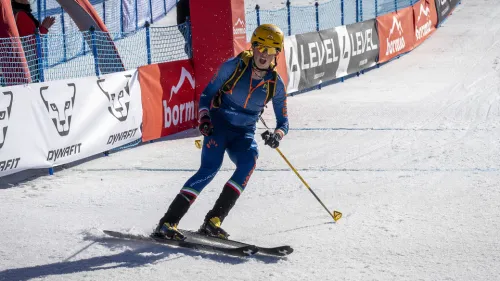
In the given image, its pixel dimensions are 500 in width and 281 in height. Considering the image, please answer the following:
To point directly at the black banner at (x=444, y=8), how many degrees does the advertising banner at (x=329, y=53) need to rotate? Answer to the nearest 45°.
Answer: approximately 135° to its left

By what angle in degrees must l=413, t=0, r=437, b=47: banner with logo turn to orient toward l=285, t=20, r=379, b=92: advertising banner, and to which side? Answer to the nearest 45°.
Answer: approximately 45° to its right

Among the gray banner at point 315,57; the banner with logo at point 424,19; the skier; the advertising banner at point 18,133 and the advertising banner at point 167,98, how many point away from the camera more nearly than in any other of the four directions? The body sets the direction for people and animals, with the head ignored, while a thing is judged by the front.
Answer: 0

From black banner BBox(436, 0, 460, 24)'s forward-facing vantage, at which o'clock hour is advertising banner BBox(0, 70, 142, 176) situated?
The advertising banner is roughly at 2 o'clock from the black banner.

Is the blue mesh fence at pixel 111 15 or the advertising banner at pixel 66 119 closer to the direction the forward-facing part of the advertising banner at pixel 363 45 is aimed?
the advertising banner

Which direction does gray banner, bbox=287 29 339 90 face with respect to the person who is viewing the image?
facing the viewer and to the right of the viewer

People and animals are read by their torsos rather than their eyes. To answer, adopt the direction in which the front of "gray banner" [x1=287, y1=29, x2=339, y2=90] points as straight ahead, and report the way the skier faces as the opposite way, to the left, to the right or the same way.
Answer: the same way

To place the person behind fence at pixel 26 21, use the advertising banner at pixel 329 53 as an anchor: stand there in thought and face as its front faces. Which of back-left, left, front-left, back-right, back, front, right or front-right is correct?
right

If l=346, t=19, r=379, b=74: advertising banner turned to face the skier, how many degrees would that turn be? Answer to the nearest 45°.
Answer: approximately 45° to its right

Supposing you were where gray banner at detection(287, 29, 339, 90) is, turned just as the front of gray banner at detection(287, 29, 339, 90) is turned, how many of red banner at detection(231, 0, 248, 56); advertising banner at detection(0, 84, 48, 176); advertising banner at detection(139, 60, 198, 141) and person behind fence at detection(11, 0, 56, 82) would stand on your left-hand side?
0

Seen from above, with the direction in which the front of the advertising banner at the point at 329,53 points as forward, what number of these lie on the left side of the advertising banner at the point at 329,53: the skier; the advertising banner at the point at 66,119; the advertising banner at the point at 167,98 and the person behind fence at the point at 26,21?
0

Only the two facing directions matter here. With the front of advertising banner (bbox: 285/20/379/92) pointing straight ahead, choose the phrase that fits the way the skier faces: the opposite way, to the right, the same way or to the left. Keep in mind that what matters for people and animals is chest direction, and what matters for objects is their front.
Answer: the same way

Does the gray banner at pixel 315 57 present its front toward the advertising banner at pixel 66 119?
no

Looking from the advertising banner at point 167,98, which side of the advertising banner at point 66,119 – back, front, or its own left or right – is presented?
left

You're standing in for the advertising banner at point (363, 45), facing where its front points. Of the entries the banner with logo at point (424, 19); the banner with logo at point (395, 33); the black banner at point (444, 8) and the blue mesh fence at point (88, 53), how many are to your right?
1
